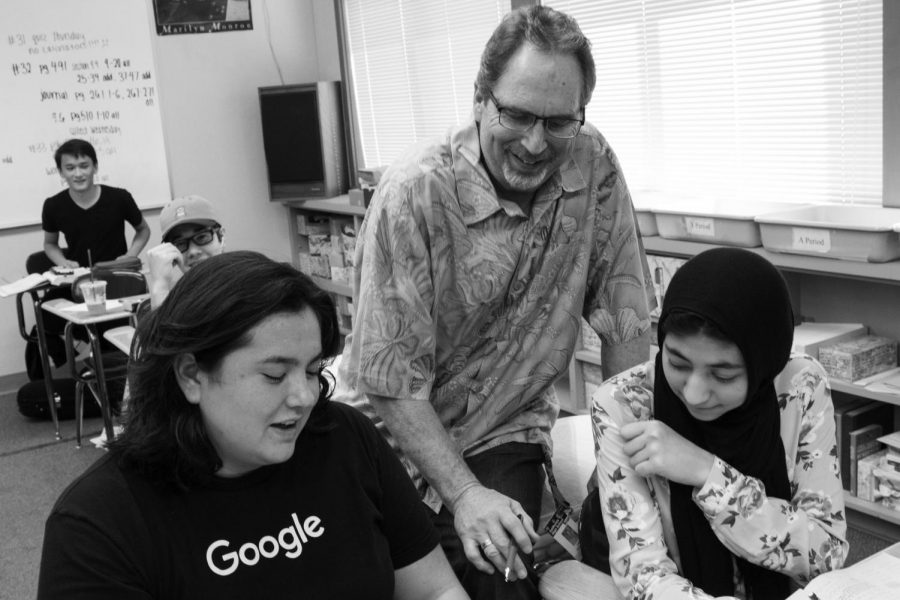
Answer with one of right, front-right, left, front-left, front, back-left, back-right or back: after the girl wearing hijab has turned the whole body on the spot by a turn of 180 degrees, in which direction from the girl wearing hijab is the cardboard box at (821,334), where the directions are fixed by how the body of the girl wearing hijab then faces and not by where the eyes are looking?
front-left

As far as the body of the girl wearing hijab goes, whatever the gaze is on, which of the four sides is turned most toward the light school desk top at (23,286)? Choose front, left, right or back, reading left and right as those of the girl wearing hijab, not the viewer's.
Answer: right

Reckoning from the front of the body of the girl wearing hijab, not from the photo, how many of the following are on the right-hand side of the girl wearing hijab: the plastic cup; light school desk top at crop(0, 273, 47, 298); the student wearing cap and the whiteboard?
4

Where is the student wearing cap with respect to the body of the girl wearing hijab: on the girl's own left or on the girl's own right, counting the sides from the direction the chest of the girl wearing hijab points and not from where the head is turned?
on the girl's own right

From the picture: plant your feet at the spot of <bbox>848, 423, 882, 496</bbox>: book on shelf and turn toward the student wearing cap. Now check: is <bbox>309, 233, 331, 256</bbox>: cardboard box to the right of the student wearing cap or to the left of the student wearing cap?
right

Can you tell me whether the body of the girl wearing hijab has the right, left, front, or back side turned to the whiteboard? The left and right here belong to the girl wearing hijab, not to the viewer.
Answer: right

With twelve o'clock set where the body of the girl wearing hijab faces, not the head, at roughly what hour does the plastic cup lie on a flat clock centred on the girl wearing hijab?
The plastic cup is roughly at 3 o'clock from the girl wearing hijab.

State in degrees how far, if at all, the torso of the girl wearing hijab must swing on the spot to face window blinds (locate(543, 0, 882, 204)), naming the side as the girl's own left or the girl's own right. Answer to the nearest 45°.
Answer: approximately 135° to the girl's own right

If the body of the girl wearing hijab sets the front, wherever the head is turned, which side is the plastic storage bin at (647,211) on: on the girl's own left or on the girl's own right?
on the girl's own right

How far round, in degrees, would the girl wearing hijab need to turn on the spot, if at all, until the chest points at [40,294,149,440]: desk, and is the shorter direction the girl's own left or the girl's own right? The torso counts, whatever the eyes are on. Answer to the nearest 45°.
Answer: approximately 90° to the girl's own right

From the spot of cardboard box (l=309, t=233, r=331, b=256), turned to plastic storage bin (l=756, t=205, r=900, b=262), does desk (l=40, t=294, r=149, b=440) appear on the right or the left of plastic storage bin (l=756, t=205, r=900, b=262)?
right

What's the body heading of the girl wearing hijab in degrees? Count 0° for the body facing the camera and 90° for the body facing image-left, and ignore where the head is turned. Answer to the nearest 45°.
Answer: approximately 45°
